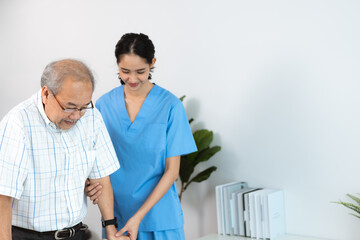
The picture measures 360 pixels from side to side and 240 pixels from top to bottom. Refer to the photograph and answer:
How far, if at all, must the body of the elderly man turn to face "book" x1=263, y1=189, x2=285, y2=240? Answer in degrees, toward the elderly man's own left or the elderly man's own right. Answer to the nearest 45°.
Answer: approximately 90° to the elderly man's own left

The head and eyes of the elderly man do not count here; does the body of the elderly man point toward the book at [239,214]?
no

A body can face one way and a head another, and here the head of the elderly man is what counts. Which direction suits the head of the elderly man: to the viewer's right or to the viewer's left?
to the viewer's right

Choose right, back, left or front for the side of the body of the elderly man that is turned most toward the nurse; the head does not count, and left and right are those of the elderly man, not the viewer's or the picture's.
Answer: left

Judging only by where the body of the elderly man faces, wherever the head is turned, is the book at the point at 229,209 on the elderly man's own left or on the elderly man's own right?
on the elderly man's own left

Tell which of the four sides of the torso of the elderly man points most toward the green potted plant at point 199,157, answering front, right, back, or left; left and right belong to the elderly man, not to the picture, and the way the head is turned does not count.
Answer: left

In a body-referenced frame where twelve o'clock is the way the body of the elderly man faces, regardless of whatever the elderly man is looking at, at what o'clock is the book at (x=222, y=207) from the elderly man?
The book is roughly at 9 o'clock from the elderly man.

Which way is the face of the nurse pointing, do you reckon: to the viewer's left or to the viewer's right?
to the viewer's left
